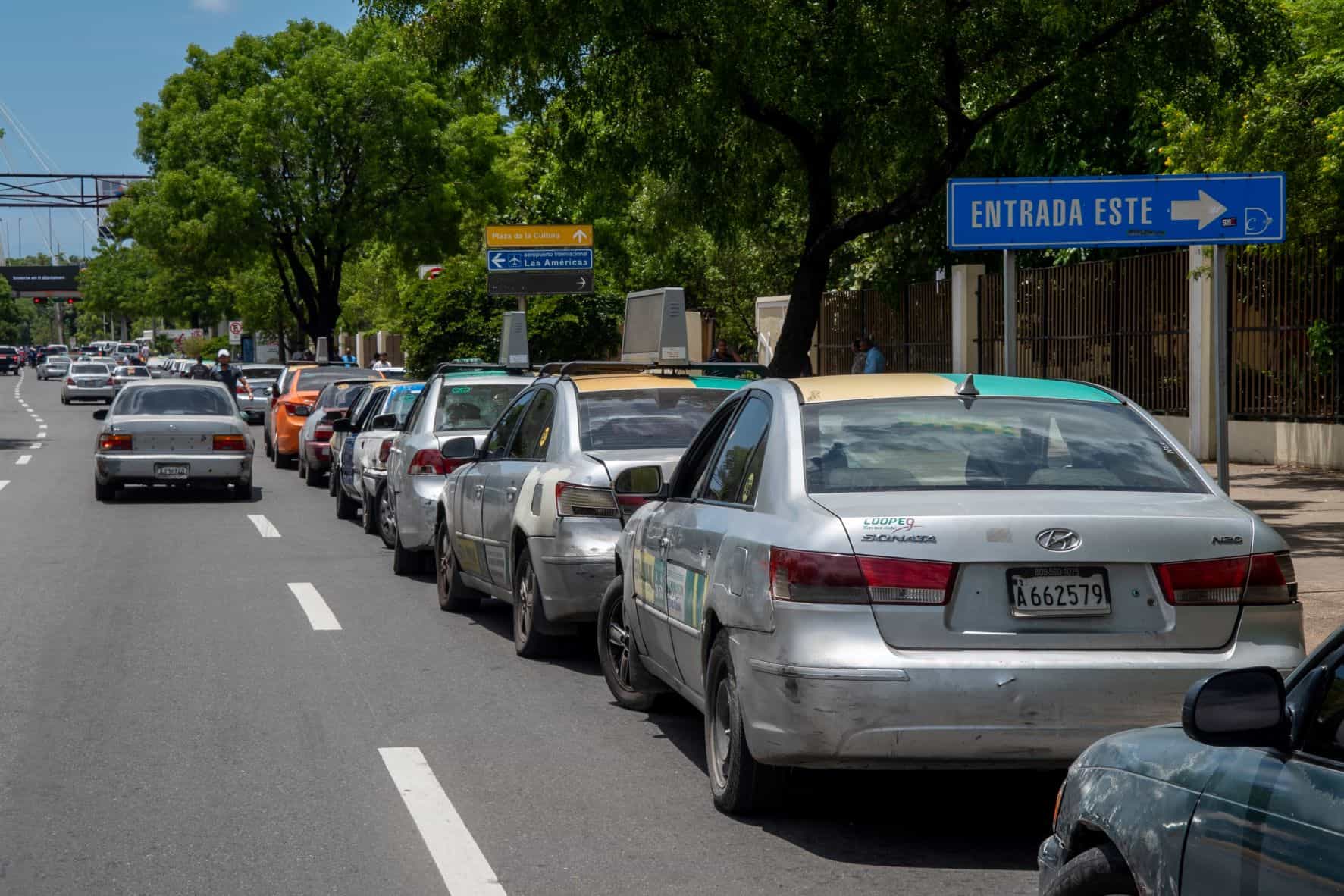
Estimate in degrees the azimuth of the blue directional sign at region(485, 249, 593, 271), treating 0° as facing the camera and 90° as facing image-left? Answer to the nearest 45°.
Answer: approximately 0°

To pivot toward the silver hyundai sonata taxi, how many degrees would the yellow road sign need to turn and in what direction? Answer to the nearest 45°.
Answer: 0° — it already faces it

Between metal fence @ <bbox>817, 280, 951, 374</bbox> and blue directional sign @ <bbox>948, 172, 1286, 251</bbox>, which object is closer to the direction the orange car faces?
the metal fence

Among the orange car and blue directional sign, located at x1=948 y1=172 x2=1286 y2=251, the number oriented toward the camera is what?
1

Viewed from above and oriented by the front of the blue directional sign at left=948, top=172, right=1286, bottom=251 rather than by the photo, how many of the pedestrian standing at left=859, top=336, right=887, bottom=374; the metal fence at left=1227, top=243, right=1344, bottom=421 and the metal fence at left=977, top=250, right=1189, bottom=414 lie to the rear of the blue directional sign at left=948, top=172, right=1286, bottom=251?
3

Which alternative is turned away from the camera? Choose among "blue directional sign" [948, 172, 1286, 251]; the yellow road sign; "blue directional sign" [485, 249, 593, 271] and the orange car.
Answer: the orange car

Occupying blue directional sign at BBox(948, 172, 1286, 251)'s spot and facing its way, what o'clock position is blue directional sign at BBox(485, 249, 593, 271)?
blue directional sign at BBox(485, 249, 593, 271) is roughly at 5 o'clock from blue directional sign at BBox(948, 172, 1286, 251).

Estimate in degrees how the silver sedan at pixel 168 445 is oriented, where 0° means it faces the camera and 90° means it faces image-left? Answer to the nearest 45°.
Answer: approximately 180°

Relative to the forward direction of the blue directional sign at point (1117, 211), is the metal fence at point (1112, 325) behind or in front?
behind

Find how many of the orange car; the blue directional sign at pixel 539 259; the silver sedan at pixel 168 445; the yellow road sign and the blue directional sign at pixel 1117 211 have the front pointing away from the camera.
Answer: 2

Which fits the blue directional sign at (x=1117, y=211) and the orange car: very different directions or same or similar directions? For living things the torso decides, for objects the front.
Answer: very different directions

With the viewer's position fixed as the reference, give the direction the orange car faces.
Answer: facing away from the viewer

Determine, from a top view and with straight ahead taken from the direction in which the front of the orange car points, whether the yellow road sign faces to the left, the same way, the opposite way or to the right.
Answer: the opposite way
